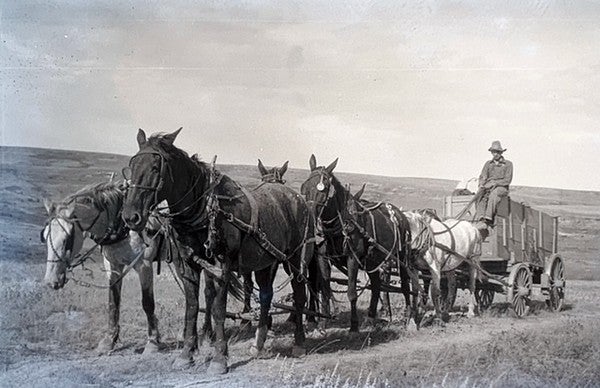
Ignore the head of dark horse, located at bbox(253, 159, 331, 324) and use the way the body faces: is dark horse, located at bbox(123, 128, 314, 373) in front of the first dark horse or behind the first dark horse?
in front

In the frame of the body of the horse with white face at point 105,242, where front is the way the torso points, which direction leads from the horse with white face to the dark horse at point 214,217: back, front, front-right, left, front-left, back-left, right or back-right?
left

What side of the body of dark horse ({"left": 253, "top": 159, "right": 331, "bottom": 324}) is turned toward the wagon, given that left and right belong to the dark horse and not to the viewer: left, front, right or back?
back

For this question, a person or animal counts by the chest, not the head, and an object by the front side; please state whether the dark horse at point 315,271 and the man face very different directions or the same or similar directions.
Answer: same or similar directions

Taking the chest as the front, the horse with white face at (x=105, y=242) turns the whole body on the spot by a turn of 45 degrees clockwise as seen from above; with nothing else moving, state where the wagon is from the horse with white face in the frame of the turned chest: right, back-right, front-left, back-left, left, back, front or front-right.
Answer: back

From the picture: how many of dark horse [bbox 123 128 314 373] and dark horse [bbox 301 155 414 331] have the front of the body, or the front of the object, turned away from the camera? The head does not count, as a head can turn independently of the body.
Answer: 0

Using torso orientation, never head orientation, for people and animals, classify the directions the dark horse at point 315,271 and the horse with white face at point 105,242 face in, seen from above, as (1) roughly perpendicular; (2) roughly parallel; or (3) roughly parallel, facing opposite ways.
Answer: roughly parallel

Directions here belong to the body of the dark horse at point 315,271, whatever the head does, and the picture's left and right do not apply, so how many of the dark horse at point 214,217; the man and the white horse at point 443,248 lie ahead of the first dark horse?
1

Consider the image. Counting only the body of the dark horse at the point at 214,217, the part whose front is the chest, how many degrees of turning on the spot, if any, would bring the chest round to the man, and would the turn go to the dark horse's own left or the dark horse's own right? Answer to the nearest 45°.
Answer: approximately 180°

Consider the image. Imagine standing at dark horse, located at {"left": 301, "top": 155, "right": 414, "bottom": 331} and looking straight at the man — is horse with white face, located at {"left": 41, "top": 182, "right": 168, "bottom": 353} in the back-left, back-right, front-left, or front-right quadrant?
back-left

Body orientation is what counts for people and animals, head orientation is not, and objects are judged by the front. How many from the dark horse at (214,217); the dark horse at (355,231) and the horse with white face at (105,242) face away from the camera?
0

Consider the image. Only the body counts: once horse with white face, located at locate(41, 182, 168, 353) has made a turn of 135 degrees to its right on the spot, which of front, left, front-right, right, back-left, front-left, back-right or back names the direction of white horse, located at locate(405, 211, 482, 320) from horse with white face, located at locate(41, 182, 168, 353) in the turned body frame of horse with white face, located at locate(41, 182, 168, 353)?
right

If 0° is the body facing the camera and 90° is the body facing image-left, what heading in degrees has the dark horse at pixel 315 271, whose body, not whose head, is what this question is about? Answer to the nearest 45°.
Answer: approximately 45°

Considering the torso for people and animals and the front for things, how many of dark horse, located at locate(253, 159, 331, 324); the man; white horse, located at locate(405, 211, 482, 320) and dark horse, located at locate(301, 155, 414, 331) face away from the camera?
0

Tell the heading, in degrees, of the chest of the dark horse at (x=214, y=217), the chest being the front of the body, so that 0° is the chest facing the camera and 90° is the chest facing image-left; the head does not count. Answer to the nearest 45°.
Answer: approximately 45°

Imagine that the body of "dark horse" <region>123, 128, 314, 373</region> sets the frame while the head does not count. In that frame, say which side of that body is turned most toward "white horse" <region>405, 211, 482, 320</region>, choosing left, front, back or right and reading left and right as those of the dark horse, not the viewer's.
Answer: back

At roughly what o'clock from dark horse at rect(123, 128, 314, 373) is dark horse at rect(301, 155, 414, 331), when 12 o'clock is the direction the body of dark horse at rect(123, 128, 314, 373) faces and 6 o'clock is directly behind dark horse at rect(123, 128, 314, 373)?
dark horse at rect(301, 155, 414, 331) is roughly at 6 o'clock from dark horse at rect(123, 128, 314, 373).
